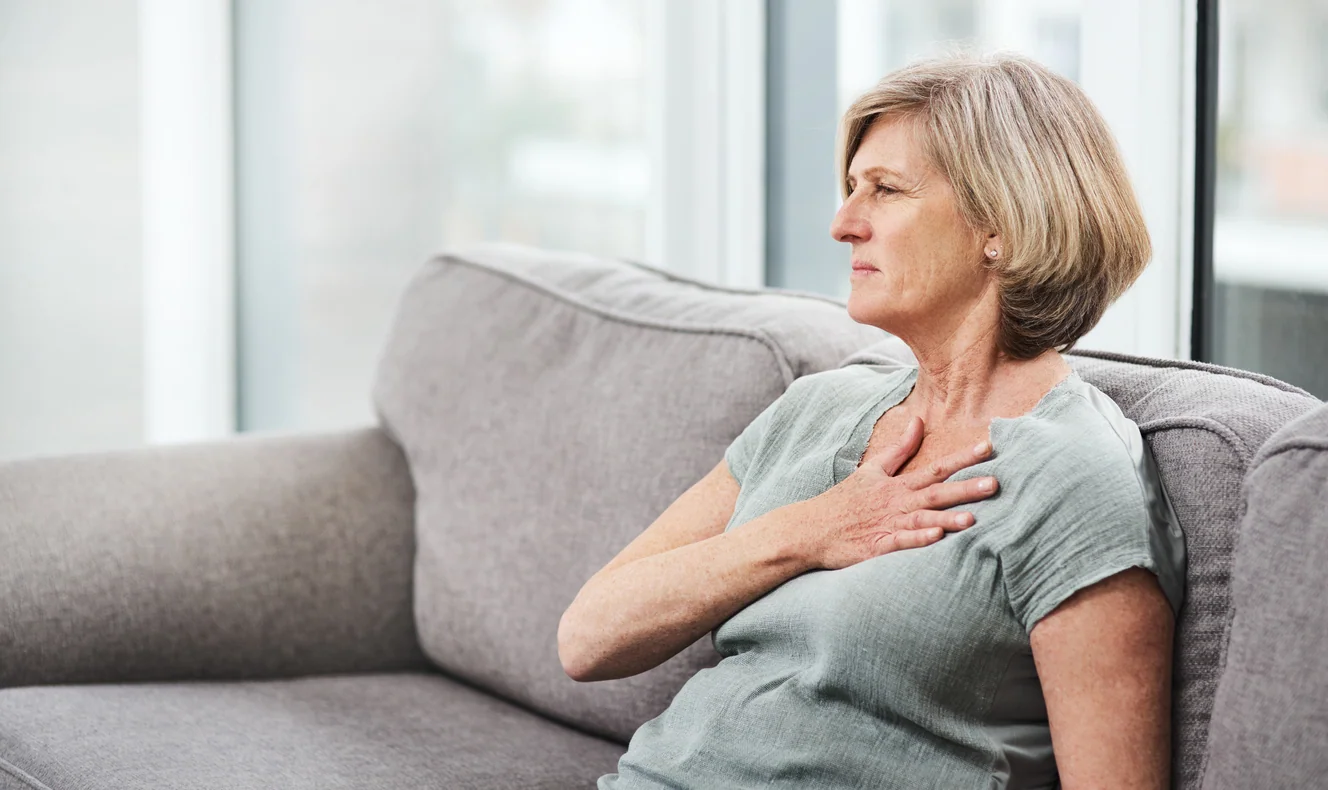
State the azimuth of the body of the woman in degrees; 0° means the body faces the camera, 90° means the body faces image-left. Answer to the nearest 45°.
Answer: approximately 45°
